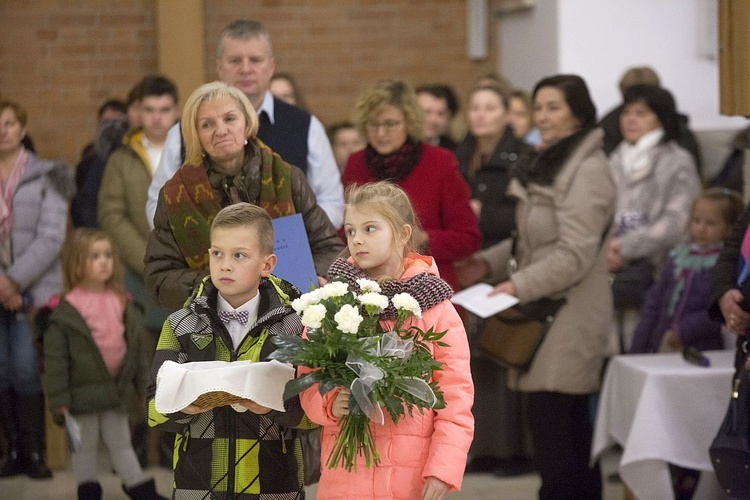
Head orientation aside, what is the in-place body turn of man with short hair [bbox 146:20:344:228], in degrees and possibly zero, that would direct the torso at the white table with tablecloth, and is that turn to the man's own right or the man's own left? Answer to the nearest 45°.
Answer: approximately 90° to the man's own left

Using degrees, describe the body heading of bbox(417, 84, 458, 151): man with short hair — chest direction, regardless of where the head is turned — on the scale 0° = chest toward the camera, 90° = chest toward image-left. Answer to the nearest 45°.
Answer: approximately 45°

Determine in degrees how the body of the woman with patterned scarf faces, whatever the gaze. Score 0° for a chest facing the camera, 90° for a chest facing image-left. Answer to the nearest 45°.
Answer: approximately 0°

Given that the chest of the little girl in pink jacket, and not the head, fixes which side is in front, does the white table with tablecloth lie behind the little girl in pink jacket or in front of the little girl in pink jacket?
behind

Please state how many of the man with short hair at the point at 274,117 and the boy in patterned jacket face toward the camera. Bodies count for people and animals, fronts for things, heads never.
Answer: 2

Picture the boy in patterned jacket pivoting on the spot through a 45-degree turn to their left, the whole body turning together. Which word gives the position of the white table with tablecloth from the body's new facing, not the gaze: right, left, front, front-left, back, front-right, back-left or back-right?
left

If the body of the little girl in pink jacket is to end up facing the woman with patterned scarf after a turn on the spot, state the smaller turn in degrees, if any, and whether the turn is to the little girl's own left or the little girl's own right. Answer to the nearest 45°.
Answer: approximately 90° to the little girl's own right

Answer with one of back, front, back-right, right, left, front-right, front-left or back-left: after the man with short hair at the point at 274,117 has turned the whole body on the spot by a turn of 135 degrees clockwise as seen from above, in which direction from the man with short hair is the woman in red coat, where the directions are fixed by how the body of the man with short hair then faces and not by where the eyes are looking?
right
